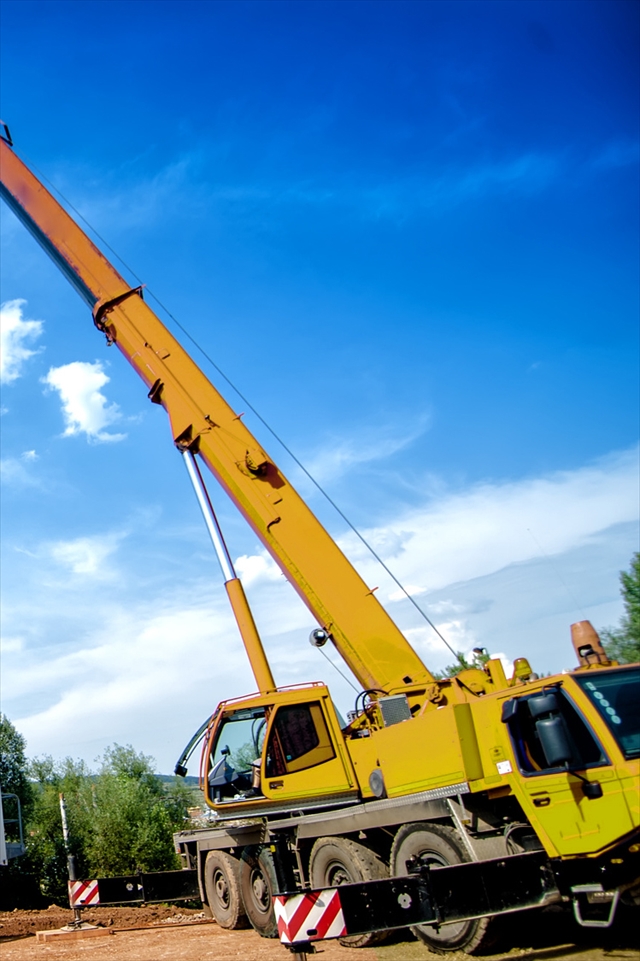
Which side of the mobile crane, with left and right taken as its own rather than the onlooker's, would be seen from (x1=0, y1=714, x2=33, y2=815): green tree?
back

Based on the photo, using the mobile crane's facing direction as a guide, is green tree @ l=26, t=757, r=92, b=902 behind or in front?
behind

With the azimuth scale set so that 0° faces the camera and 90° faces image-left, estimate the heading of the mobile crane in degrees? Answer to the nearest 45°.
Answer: approximately 315°
